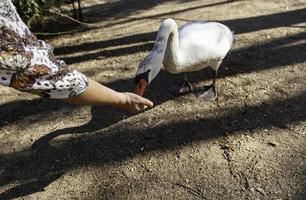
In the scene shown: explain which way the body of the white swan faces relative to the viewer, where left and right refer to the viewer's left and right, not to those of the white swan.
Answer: facing the viewer and to the left of the viewer

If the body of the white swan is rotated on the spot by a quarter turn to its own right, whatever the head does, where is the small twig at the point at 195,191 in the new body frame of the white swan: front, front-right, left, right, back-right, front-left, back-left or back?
back-left
